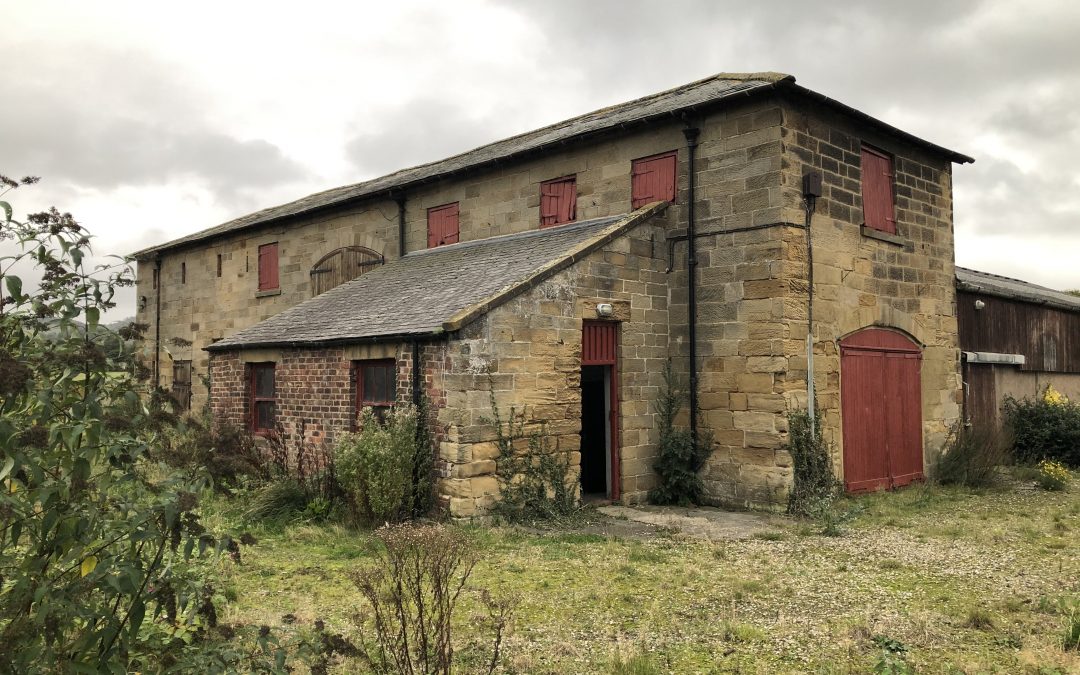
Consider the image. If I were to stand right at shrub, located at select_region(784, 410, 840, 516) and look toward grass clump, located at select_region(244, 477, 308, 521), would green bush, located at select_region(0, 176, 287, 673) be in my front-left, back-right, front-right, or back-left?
front-left
